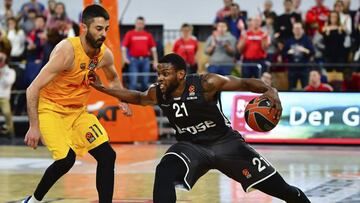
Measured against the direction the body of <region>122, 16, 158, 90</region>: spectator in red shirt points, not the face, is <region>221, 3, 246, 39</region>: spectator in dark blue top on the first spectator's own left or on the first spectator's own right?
on the first spectator's own left

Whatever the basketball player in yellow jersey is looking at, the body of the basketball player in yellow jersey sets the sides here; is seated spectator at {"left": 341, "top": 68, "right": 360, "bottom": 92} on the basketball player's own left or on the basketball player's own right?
on the basketball player's own left

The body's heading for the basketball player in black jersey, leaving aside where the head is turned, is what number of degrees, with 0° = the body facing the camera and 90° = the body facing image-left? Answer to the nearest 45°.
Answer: approximately 45°

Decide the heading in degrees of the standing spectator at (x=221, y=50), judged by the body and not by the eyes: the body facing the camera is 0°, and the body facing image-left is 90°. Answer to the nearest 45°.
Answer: approximately 0°

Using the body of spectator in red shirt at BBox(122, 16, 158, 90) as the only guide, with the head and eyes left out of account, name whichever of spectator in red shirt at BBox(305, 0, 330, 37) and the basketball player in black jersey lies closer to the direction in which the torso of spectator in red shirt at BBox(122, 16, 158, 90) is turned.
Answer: the basketball player in black jersey

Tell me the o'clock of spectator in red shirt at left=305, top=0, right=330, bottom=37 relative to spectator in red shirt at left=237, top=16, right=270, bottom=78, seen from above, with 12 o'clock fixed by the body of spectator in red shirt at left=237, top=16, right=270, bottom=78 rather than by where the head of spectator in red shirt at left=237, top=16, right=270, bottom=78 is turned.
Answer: spectator in red shirt at left=305, top=0, right=330, bottom=37 is roughly at 8 o'clock from spectator in red shirt at left=237, top=16, right=270, bottom=78.

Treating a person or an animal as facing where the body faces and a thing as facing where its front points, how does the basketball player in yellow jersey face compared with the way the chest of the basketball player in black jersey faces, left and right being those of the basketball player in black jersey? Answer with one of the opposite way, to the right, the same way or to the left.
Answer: to the left

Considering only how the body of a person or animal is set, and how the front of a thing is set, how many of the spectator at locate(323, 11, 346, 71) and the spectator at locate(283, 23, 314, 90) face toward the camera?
2

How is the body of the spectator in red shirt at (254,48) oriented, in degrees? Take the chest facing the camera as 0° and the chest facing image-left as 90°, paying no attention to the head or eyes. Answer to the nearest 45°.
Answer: approximately 0°

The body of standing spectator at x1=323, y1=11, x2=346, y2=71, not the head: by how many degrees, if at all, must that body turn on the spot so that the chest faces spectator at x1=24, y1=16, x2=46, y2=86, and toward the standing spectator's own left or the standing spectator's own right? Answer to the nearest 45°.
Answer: approximately 90° to the standing spectator's own right

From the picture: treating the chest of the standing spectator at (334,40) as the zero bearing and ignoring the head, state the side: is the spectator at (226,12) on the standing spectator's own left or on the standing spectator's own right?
on the standing spectator's own right
